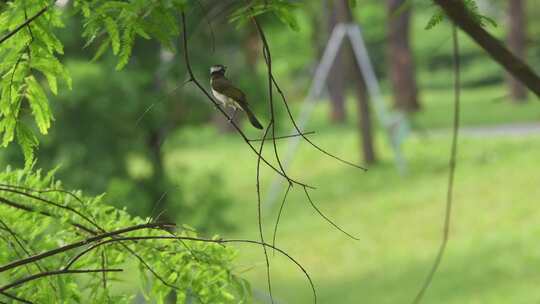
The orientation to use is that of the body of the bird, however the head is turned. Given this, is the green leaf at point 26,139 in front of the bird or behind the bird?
in front

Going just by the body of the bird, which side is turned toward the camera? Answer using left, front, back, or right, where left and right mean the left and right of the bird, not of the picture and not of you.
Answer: left
